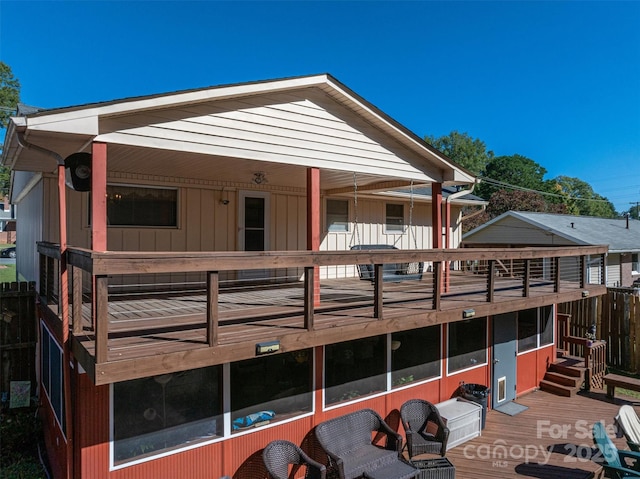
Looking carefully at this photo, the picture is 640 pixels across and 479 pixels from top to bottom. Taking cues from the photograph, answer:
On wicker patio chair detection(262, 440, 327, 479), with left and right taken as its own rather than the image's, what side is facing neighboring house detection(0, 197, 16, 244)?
back

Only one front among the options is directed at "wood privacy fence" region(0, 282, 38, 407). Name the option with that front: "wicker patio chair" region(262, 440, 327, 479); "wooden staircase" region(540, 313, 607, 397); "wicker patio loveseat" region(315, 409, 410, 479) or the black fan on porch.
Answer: the wooden staircase

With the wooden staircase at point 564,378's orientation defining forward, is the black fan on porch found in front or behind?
in front

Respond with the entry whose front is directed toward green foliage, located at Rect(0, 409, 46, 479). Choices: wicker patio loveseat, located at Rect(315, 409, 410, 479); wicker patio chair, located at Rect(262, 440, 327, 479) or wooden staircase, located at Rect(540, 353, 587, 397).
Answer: the wooden staircase

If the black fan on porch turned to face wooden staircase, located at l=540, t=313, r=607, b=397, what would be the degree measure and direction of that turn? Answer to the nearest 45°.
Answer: approximately 45° to its left

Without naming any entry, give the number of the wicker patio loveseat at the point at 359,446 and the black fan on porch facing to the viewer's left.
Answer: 0

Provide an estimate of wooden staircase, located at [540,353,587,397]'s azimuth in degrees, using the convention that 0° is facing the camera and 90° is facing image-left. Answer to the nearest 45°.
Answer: approximately 45°

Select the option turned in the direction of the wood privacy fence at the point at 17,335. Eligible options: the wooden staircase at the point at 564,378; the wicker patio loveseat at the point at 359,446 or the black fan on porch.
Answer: the wooden staircase

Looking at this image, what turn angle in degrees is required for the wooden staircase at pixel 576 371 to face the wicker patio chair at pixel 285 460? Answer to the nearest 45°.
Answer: approximately 45° to its left

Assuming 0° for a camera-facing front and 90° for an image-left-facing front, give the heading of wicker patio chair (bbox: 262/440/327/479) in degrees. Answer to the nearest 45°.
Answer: approximately 315°

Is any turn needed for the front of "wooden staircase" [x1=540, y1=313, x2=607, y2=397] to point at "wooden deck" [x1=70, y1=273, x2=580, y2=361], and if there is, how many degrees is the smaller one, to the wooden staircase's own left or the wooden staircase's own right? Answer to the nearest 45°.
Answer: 0° — it already faces it

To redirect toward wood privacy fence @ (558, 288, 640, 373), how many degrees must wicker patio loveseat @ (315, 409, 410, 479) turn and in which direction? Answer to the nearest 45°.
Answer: approximately 90° to its left
